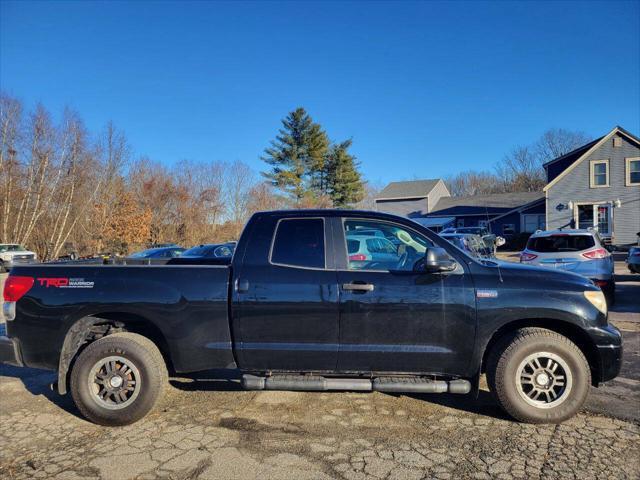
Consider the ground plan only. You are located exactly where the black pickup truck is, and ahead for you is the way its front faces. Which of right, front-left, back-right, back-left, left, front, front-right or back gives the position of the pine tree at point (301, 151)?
left

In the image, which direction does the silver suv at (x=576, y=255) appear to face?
away from the camera

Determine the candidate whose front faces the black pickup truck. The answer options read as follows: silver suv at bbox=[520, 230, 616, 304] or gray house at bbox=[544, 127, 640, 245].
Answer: the gray house

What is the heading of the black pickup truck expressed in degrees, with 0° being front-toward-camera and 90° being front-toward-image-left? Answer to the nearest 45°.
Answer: approximately 270°

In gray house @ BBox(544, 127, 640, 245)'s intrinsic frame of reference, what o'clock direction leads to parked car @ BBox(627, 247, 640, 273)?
The parked car is roughly at 12 o'clock from the gray house.

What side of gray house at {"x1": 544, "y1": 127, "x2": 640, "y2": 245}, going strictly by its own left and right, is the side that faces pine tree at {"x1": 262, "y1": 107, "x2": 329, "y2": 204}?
right

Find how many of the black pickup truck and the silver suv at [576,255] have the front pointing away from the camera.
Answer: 1

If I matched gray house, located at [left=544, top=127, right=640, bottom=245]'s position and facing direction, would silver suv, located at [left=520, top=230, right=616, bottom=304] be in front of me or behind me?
in front

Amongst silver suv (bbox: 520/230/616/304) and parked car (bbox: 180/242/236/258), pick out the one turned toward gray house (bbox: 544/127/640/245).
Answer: the silver suv

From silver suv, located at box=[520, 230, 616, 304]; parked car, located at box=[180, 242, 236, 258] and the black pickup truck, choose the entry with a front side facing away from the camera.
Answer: the silver suv

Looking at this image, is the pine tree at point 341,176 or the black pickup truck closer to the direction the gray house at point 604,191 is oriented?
the black pickup truck

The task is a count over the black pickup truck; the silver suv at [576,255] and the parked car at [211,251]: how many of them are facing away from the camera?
1
